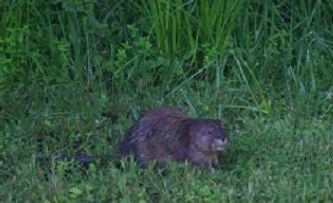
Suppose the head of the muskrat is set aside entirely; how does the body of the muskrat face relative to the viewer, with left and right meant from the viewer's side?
facing to the right of the viewer
